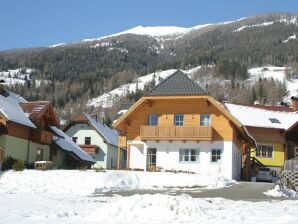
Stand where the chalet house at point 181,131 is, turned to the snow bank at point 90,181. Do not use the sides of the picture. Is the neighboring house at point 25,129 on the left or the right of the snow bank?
right

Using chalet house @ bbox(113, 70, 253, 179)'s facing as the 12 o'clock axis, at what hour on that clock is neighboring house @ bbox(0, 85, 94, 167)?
The neighboring house is roughly at 3 o'clock from the chalet house.

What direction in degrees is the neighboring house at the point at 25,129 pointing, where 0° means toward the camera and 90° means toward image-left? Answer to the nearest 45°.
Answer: approximately 315°

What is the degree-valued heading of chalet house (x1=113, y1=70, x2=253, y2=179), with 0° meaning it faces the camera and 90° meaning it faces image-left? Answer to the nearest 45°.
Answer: approximately 0°

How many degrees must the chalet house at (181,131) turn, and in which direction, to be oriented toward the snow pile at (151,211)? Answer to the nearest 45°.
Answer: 0° — it already faces it

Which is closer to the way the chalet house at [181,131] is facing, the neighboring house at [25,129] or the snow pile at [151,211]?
the snow pile
